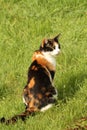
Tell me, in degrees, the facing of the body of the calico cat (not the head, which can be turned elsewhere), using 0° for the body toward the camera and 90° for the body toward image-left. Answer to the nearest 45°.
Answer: approximately 225°
